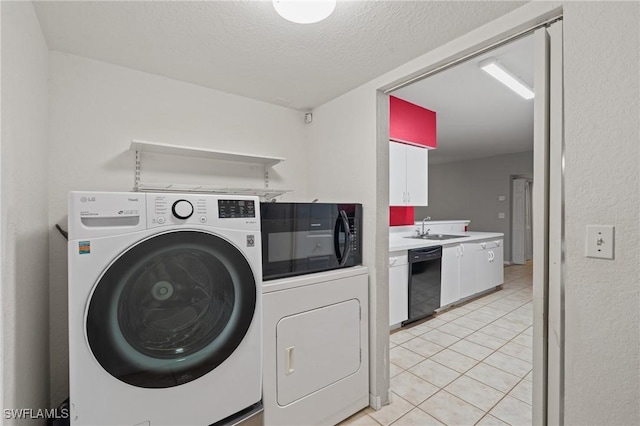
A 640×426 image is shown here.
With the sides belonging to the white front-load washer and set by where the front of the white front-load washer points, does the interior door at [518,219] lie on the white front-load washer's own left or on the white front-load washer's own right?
on the white front-load washer's own left

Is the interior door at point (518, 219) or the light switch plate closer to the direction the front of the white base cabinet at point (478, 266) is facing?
the light switch plate

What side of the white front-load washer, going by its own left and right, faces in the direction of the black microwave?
left

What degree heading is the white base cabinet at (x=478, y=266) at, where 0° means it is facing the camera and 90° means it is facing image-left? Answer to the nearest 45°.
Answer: approximately 315°

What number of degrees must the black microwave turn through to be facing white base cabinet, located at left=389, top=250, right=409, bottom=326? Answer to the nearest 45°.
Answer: approximately 90° to its left

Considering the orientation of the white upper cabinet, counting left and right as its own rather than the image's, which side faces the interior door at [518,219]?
left

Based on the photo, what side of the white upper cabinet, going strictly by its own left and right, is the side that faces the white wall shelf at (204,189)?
right

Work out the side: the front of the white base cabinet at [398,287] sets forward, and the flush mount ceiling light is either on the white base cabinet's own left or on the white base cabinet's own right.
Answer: on the white base cabinet's own right

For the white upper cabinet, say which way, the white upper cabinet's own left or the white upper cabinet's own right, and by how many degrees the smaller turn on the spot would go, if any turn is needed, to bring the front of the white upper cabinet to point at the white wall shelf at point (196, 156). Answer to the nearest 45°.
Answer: approximately 90° to the white upper cabinet's own right

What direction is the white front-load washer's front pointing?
toward the camera

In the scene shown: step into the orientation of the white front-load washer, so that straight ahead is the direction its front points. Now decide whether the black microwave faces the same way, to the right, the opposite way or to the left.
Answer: the same way

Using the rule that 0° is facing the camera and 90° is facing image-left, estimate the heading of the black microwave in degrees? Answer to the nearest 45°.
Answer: approximately 315°

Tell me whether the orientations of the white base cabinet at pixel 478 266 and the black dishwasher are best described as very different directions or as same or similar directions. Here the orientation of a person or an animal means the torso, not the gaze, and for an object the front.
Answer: same or similar directions

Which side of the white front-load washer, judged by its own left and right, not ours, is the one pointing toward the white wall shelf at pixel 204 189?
back

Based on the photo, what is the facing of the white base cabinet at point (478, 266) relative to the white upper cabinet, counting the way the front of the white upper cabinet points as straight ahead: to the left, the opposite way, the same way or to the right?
the same way

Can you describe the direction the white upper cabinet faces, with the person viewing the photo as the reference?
facing the viewer and to the right of the viewer

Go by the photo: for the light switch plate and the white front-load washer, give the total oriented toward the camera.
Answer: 2

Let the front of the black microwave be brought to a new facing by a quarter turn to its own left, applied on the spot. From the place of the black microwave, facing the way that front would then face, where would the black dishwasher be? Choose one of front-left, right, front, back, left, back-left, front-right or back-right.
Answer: front

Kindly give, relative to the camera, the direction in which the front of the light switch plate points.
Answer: facing the viewer
